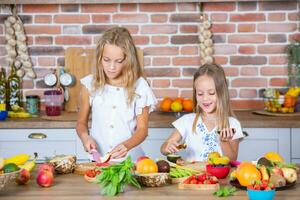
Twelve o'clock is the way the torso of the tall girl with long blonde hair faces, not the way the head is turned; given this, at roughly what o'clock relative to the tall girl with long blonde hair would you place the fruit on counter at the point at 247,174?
The fruit on counter is roughly at 11 o'clock from the tall girl with long blonde hair.

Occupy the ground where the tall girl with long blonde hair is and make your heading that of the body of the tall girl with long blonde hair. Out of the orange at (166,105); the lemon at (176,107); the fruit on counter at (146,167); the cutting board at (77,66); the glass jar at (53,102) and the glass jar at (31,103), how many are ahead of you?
1

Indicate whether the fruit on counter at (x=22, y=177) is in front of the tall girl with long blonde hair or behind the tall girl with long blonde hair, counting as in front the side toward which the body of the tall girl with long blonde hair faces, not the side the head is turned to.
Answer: in front

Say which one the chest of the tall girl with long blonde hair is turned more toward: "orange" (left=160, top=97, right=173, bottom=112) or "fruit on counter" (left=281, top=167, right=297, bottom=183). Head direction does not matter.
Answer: the fruit on counter

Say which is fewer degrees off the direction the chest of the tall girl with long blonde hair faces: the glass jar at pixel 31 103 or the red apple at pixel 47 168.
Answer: the red apple

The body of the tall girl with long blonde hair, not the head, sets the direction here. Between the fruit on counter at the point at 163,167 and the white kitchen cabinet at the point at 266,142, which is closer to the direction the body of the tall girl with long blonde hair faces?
the fruit on counter

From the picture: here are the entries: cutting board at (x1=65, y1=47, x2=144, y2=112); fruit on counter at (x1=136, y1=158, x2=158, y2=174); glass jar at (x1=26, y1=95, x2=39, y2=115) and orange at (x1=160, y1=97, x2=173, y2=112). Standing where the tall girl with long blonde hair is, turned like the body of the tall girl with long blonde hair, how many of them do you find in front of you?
1

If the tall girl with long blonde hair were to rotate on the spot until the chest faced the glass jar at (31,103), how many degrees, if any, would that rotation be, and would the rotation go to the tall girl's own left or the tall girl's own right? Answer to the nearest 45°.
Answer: approximately 135° to the tall girl's own right

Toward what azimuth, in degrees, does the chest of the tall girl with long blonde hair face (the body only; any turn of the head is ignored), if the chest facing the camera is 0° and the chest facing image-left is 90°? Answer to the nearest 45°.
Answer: approximately 0°

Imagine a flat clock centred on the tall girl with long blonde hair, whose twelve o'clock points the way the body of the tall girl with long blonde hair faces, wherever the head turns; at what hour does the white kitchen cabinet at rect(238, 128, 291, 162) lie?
The white kitchen cabinet is roughly at 8 o'clock from the tall girl with long blonde hair.

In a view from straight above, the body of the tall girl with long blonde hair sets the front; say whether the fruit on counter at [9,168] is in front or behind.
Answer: in front

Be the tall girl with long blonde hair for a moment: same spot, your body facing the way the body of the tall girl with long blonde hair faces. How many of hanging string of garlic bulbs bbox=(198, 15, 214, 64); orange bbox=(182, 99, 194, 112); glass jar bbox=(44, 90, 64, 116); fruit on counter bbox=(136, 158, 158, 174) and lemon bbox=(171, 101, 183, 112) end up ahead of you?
1

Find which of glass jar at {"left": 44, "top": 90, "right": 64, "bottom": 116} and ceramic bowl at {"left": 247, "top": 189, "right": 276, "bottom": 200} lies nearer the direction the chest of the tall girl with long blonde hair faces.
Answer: the ceramic bowl

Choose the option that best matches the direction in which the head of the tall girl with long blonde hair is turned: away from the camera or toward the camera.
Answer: toward the camera

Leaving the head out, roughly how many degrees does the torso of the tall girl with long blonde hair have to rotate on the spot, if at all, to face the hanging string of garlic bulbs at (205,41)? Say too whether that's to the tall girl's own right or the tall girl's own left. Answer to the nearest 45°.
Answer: approximately 135° to the tall girl's own left

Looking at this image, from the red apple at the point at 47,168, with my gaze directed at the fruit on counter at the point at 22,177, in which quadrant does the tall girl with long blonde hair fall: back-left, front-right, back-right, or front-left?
back-right

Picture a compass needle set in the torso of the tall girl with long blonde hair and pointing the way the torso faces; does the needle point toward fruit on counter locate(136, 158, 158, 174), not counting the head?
yes
